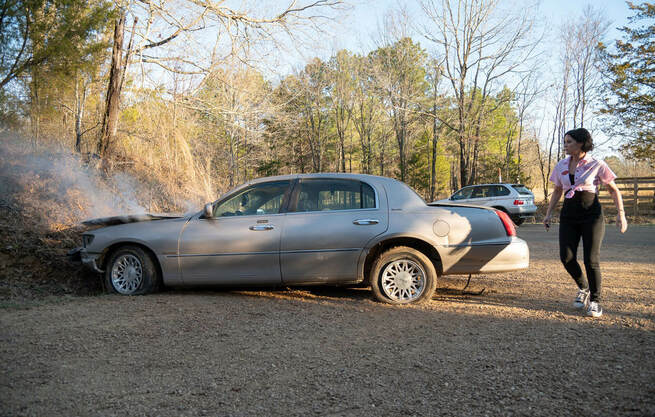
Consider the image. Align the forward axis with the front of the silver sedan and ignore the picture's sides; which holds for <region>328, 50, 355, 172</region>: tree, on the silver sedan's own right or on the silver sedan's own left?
on the silver sedan's own right

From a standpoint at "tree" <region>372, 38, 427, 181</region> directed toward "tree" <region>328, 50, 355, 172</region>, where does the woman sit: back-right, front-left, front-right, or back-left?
back-left

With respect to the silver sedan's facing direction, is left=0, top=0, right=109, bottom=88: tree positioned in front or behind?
in front

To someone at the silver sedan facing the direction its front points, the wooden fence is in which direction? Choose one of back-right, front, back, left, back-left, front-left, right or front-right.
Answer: back-right

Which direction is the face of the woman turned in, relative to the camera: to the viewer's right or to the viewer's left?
to the viewer's left

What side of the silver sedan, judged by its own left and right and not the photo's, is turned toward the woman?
back

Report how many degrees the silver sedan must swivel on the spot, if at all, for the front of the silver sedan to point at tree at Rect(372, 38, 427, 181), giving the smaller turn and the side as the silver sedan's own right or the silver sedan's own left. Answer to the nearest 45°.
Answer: approximately 90° to the silver sedan's own right

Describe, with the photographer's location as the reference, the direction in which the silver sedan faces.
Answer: facing to the left of the viewer
